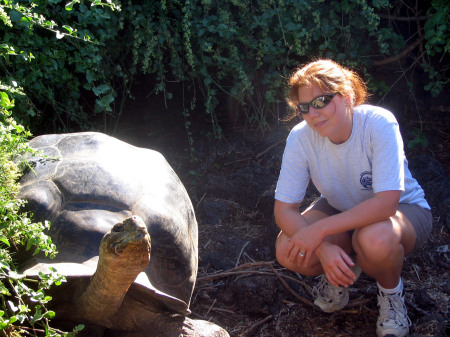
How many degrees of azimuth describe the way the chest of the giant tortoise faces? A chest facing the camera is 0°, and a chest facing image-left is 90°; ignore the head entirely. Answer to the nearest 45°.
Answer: approximately 0°

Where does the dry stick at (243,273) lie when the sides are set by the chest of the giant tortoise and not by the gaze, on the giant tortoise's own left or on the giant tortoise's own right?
on the giant tortoise's own left

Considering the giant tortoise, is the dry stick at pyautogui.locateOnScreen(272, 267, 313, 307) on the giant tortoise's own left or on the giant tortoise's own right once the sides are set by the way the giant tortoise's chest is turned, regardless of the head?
on the giant tortoise's own left
